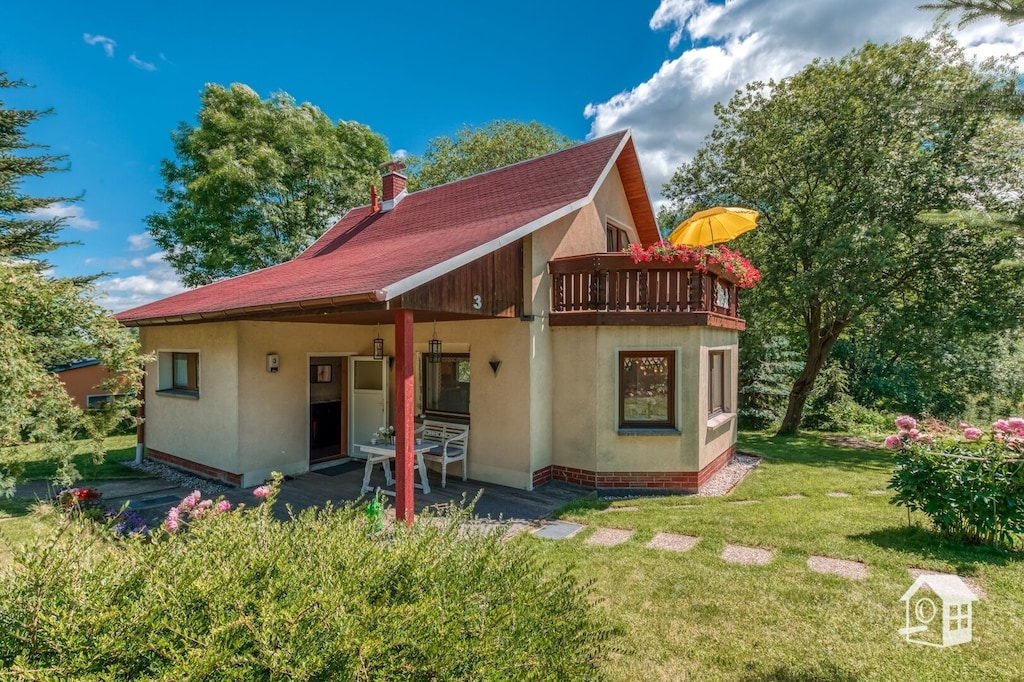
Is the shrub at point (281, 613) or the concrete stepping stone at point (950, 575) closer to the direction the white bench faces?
the shrub

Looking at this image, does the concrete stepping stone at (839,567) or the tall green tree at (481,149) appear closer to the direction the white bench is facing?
the concrete stepping stone

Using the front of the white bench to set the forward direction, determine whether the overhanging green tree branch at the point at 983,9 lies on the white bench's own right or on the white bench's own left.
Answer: on the white bench's own left

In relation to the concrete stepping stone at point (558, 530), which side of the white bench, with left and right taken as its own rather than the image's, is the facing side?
left

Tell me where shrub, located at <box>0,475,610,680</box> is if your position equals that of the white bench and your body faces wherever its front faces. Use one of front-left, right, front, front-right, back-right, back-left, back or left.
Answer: front-left

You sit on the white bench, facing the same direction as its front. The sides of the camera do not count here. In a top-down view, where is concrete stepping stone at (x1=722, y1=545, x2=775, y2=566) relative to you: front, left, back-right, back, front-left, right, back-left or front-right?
left

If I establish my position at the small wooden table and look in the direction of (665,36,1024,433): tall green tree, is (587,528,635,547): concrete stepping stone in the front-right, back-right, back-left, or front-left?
front-right

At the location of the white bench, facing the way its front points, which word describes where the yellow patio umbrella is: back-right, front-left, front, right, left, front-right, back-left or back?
back-left

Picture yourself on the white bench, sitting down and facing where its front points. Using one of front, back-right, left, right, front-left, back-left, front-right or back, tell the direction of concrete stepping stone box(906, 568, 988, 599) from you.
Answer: left

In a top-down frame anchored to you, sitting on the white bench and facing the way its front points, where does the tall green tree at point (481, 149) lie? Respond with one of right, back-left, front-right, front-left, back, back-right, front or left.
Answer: back-right

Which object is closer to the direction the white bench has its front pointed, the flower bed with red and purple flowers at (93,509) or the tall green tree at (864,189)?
the flower bed with red and purple flowers

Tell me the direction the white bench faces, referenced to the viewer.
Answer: facing the viewer and to the left of the viewer

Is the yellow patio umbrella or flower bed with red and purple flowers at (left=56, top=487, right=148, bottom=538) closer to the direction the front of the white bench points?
the flower bed with red and purple flowers
